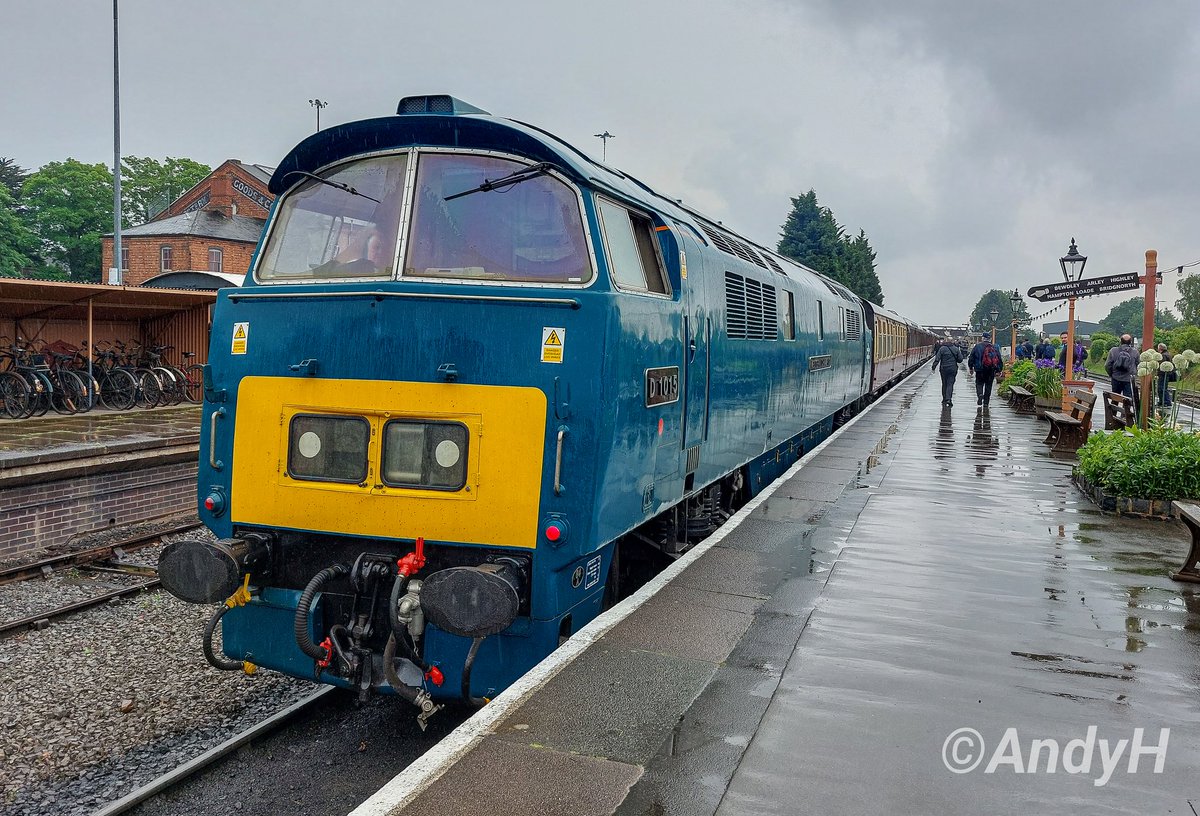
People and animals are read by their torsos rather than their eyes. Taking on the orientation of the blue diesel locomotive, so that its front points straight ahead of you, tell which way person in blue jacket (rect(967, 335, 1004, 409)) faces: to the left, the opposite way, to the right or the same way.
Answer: the opposite way

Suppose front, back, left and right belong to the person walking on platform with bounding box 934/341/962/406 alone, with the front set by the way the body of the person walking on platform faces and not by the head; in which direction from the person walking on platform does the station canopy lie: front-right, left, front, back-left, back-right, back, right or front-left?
back-left

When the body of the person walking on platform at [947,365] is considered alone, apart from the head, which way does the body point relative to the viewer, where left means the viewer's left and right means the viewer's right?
facing away from the viewer

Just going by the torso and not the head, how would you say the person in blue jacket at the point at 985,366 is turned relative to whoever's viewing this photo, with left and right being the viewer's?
facing away from the viewer

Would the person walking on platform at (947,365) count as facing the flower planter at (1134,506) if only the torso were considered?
no

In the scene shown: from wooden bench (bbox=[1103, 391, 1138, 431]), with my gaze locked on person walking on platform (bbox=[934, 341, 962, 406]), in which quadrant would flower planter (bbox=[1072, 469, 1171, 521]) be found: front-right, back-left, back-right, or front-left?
back-left

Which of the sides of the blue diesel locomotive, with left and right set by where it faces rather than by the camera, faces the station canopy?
right

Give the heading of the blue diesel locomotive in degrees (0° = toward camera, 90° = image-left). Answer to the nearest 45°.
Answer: approximately 45°

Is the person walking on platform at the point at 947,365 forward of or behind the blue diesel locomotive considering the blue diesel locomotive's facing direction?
behind

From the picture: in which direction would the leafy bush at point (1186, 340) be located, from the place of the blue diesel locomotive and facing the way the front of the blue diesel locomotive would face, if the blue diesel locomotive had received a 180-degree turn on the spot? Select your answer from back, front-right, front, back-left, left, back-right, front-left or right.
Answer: front

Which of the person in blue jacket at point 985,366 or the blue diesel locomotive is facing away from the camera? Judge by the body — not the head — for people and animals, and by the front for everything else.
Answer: the person in blue jacket
